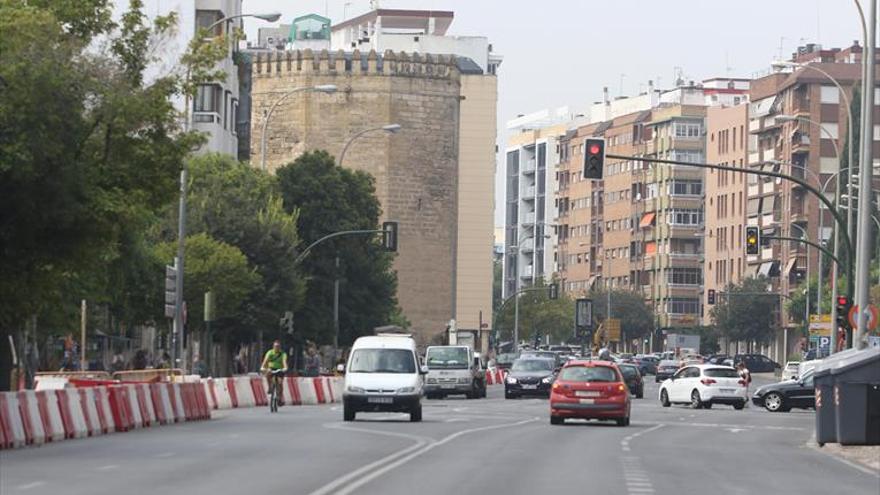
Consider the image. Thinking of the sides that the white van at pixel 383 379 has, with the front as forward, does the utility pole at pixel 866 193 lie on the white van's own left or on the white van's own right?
on the white van's own left

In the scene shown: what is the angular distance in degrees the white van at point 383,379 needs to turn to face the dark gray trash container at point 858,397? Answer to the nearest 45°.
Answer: approximately 45° to its left

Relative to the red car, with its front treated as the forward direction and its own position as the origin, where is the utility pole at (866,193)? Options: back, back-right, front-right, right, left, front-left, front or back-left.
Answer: right

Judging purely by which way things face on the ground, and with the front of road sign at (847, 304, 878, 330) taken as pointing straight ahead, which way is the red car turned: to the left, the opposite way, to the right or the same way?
the opposite way

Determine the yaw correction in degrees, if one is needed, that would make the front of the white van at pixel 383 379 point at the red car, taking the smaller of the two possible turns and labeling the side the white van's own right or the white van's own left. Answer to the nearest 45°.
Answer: approximately 90° to the white van's own left

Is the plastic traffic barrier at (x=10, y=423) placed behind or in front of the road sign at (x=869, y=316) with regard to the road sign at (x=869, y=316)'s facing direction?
in front

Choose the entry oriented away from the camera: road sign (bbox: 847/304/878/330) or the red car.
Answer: the red car

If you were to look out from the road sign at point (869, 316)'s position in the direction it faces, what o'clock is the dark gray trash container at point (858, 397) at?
The dark gray trash container is roughly at 12 o'clock from the road sign.

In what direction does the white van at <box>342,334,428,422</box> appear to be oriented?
toward the camera

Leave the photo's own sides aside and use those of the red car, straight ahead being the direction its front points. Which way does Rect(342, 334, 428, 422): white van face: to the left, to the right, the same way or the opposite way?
the opposite way

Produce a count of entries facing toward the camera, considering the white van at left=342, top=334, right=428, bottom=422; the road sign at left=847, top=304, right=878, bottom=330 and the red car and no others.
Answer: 2

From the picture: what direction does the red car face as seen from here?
away from the camera

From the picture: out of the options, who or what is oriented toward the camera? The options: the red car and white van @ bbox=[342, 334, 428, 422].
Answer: the white van

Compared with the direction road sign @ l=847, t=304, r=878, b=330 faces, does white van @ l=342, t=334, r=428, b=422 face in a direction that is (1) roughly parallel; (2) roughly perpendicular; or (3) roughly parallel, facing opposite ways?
roughly parallel

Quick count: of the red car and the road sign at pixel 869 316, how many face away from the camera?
1
